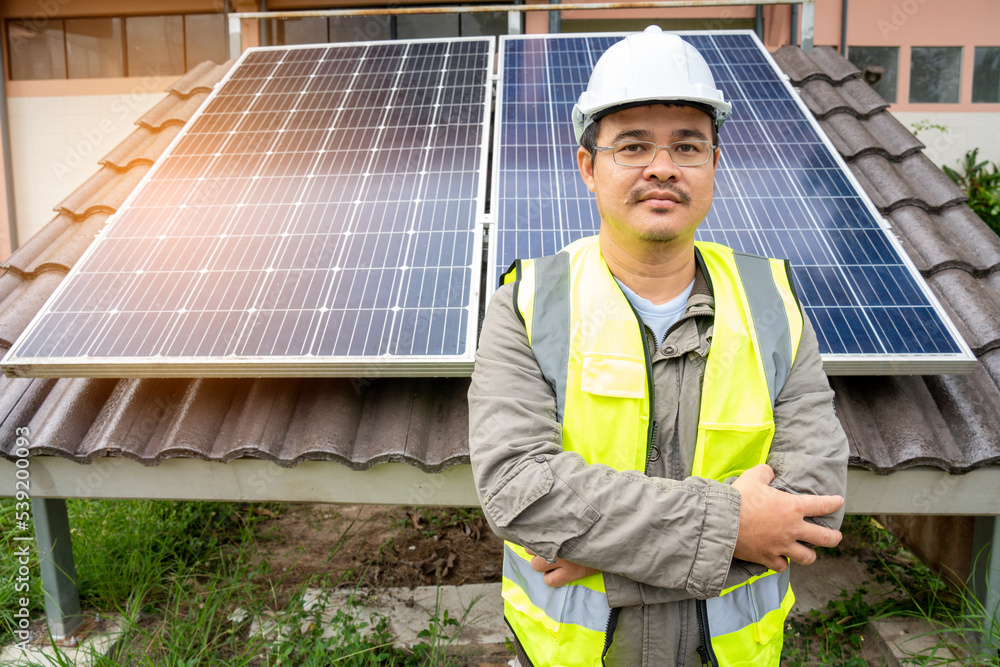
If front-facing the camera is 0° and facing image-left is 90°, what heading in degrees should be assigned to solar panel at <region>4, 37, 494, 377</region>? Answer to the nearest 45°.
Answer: approximately 0°

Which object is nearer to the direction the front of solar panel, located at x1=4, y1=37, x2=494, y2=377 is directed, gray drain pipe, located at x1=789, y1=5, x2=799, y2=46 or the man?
the man

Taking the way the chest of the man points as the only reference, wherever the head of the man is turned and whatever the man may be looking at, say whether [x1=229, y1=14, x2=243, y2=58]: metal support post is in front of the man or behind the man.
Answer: behind

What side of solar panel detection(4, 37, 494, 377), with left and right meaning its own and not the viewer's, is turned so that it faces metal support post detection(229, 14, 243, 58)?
back

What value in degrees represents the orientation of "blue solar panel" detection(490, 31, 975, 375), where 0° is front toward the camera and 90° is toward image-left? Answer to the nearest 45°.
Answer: approximately 0°
